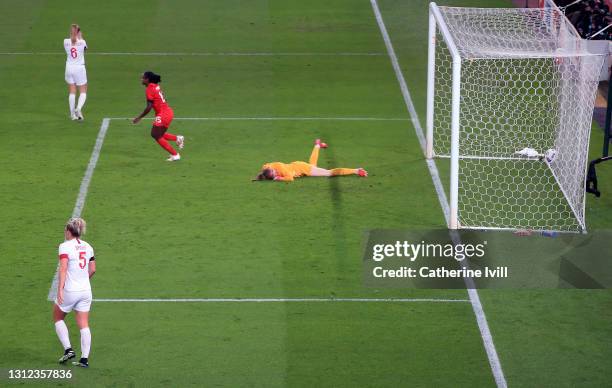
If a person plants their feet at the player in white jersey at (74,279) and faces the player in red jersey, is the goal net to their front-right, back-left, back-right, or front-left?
front-right

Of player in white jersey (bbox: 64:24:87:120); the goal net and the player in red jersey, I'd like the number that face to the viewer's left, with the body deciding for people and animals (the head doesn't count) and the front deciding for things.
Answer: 2

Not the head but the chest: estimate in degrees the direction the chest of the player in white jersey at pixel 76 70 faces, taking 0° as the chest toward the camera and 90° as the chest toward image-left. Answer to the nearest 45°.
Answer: approximately 180°

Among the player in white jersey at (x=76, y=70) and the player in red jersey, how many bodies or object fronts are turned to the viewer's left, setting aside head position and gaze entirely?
1

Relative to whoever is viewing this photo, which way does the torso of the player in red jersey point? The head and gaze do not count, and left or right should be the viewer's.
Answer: facing to the left of the viewer

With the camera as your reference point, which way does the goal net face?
facing to the left of the viewer

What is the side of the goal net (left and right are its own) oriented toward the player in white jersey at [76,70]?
front

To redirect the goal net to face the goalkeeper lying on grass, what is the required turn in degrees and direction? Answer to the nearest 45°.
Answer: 0° — it already faces them

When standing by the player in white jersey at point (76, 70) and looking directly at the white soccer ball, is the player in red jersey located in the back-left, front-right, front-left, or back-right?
front-right
